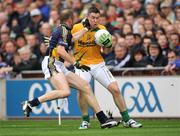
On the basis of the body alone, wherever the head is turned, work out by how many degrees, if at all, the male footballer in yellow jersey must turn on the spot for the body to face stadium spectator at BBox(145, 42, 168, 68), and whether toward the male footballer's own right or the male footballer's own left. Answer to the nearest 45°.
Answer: approximately 135° to the male footballer's own left

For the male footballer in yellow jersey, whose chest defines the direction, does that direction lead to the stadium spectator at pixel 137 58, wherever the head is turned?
no

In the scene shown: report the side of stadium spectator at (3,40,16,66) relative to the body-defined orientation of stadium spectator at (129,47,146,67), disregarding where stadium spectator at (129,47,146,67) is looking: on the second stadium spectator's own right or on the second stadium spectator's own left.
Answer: on the second stadium spectator's own right

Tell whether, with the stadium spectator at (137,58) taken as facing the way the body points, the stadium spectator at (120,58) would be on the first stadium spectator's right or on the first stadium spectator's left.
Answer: on the first stadium spectator's right

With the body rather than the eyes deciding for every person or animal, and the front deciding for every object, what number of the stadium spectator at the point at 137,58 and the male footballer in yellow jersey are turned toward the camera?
2

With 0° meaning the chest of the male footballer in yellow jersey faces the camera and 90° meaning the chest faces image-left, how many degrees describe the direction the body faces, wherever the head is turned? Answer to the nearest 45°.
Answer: approximately 0°

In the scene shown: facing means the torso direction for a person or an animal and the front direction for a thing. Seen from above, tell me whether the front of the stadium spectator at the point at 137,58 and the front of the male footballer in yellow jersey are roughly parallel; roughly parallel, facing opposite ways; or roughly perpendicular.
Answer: roughly parallel

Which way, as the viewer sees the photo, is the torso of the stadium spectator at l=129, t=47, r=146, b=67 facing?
toward the camera

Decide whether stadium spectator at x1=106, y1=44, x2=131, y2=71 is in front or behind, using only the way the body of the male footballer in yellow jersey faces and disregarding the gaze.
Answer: behind

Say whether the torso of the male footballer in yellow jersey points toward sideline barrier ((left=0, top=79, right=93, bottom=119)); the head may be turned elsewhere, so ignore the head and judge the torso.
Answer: no
